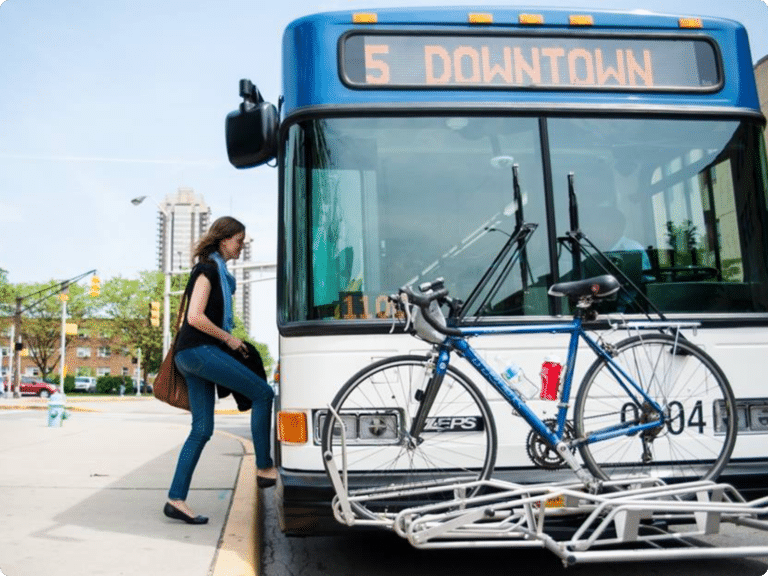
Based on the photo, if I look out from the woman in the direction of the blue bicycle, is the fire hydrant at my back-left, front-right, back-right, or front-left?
back-left

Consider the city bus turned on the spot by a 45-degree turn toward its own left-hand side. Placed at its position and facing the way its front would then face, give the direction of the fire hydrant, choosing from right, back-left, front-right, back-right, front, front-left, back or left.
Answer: back

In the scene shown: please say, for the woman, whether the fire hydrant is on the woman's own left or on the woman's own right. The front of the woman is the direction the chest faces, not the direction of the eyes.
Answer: on the woman's own left

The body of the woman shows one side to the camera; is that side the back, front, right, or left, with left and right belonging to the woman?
right

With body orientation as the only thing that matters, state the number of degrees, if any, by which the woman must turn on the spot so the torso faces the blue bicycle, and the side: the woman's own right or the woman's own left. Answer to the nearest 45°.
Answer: approximately 45° to the woman's own right

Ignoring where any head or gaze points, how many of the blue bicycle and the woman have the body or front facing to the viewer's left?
1

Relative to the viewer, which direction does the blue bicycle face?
to the viewer's left

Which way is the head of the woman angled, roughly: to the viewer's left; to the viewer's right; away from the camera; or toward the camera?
to the viewer's right
